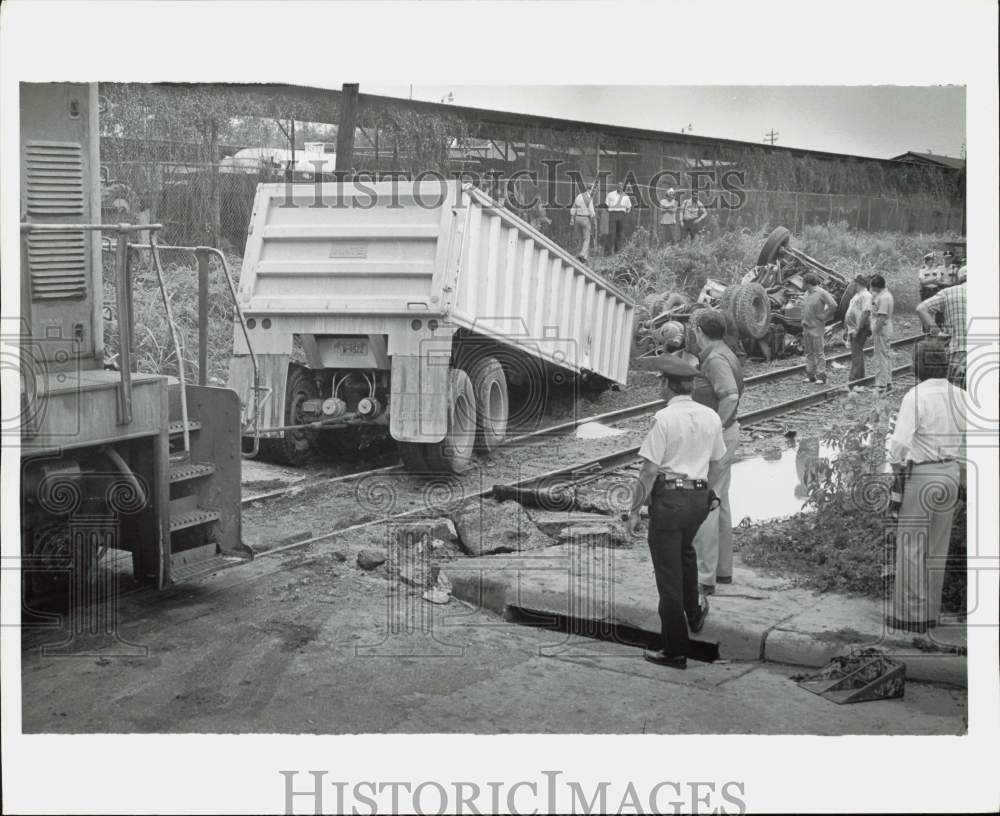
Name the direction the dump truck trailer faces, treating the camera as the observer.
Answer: facing away from the viewer and to the right of the viewer

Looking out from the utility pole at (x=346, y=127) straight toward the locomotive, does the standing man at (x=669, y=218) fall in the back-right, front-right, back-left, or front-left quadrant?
back-left

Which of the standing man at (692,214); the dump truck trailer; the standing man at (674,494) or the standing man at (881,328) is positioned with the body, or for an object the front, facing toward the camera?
the standing man at (692,214)

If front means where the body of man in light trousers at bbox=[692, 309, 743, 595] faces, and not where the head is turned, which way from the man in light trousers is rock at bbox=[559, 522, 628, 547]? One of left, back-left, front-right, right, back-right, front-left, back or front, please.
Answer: front

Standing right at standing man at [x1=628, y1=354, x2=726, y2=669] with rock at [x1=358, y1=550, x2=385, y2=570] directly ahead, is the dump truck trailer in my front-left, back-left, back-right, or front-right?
front-right

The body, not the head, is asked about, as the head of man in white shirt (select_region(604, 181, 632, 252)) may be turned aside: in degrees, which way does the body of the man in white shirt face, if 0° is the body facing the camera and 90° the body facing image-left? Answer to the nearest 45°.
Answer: approximately 0°

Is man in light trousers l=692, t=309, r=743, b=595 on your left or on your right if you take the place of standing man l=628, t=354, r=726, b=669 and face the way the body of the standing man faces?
on your right

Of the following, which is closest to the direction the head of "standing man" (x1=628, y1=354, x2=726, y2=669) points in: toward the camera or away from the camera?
away from the camera

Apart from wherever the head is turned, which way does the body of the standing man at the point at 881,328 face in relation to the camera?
to the viewer's left

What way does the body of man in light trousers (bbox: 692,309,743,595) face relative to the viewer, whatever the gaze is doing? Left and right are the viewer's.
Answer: facing away from the viewer and to the left of the viewer

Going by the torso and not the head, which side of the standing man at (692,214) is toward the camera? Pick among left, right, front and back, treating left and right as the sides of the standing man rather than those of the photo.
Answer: front

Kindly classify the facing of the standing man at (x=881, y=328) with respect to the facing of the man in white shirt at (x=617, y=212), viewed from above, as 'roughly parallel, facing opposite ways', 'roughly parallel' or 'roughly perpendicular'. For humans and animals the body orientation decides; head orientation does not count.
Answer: roughly perpendicular

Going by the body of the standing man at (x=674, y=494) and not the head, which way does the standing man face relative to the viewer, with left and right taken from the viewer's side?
facing away from the viewer and to the left of the viewer
